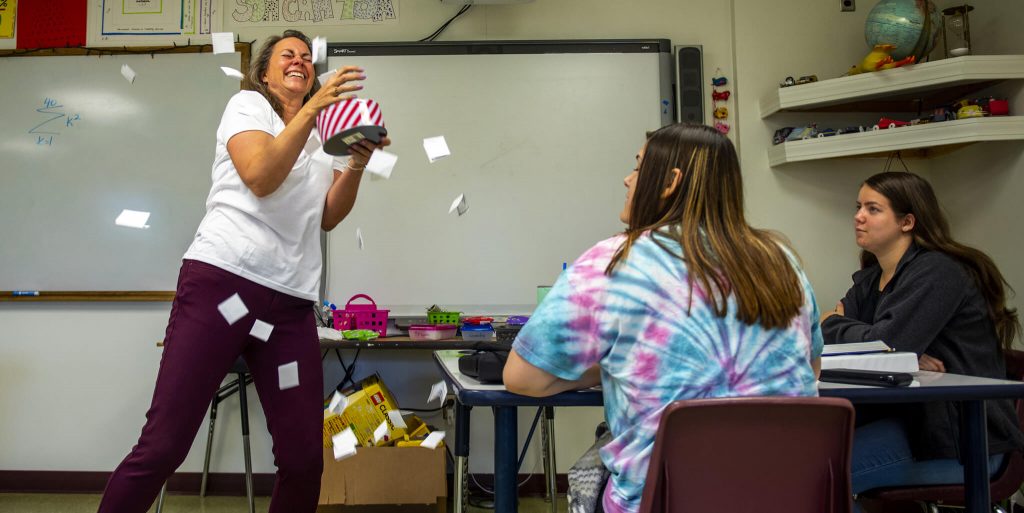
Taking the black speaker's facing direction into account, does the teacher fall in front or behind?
in front

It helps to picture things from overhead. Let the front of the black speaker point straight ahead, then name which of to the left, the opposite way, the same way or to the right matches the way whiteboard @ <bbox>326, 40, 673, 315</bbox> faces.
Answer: the same way

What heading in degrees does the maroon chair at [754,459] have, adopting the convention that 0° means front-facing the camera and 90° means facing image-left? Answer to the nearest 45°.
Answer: approximately 180°

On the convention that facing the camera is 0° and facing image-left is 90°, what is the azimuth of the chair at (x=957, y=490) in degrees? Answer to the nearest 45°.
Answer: approximately 90°

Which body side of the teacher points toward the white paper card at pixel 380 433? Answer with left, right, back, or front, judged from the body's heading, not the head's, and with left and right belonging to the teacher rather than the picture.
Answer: left

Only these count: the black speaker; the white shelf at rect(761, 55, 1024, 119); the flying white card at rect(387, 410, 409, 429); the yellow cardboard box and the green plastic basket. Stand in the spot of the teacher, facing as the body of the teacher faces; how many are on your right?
0

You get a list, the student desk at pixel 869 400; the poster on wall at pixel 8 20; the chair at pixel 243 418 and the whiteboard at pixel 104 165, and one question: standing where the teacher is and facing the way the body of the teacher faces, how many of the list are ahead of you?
1

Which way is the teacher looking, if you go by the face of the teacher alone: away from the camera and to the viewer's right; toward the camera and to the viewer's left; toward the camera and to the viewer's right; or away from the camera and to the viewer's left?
toward the camera and to the viewer's right

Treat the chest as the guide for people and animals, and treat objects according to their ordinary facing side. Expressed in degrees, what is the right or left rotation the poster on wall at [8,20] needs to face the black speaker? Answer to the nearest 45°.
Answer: approximately 45° to its left

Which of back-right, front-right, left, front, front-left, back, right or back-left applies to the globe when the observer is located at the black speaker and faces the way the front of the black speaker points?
left

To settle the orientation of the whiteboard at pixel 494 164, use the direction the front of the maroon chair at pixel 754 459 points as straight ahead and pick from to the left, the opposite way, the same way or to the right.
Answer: the opposite way

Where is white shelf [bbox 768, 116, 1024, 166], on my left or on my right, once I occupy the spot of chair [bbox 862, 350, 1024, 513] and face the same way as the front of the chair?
on my right

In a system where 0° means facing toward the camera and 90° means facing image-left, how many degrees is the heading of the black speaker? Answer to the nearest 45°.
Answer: approximately 0°

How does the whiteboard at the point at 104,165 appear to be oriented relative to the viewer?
toward the camera

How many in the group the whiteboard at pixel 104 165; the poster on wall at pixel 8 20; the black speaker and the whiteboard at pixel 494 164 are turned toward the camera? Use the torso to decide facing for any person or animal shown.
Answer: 4

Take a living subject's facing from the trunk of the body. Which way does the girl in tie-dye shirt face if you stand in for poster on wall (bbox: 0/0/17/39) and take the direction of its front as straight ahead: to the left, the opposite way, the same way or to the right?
the opposite way

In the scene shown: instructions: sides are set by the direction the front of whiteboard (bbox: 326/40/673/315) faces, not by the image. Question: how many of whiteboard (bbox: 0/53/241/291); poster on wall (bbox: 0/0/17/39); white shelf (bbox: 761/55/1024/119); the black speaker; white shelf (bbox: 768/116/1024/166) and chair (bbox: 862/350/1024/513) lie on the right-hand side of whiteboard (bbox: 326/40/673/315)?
2

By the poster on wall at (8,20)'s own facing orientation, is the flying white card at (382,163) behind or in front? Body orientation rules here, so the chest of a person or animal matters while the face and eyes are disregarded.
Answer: in front

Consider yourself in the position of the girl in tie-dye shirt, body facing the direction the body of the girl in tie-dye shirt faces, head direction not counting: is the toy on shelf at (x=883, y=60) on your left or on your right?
on your right

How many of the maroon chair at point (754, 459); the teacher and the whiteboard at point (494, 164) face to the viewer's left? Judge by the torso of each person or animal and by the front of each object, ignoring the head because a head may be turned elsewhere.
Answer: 0

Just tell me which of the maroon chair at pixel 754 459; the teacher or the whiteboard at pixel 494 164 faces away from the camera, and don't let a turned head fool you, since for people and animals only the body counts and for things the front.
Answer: the maroon chair
